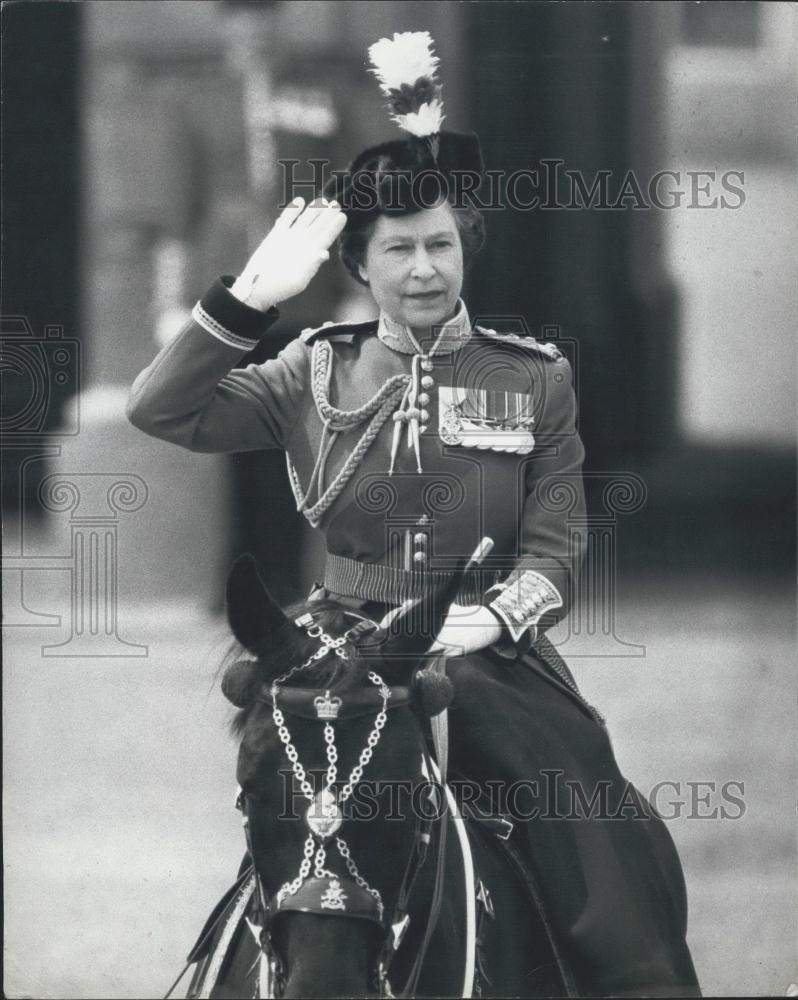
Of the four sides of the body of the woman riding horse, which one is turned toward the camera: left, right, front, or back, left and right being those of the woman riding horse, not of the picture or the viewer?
front
